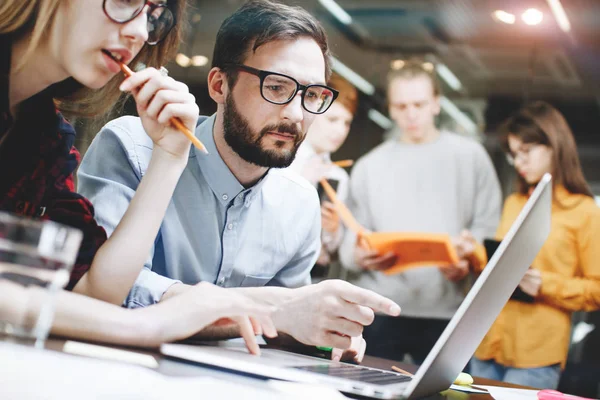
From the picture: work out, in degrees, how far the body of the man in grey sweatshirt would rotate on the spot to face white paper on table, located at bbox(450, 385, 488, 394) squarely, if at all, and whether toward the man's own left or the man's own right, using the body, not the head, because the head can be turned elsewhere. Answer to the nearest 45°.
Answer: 0° — they already face it

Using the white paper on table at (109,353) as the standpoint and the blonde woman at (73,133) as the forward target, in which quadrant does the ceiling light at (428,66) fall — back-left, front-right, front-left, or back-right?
front-right

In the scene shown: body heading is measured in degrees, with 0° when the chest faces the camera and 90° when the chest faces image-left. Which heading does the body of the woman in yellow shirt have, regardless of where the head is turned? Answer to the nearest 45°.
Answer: approximately 45°

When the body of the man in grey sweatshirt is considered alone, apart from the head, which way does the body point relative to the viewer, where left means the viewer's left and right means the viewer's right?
facing the viewer

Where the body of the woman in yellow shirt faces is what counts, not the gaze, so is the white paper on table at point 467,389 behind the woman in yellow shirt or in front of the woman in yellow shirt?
in front

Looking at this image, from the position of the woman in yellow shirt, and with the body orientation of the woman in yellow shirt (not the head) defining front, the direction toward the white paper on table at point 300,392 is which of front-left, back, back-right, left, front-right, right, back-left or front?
front-left

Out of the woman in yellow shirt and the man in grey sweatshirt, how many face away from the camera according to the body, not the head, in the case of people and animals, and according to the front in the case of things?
0
